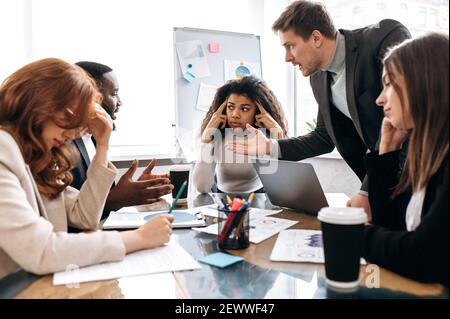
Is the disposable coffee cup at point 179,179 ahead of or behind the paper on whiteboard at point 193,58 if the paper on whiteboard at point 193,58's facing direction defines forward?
ahead

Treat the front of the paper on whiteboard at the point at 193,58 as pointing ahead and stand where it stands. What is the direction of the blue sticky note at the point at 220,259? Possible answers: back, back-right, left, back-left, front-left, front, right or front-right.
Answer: front

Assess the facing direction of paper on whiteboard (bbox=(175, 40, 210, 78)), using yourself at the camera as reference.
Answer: facing the viewer

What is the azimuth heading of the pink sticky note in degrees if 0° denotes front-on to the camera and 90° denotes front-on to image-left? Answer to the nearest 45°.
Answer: approximately 0°

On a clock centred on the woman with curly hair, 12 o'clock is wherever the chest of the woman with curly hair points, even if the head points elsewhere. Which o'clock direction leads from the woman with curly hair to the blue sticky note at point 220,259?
The blue sticky note is roughly at 12 o'clock from the woman with curly hair.

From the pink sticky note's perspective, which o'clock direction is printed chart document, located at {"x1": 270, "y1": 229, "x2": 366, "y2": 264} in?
The printed chart document is roughly at 12 o'clock from the pink sticky note.

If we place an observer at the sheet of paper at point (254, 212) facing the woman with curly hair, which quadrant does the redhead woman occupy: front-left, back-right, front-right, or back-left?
back-left

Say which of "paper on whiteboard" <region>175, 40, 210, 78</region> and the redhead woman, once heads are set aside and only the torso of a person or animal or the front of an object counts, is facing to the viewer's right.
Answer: the redhead woman

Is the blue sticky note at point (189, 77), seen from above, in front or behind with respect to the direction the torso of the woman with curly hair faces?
behind

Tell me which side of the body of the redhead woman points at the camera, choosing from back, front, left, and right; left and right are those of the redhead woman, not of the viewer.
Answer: right

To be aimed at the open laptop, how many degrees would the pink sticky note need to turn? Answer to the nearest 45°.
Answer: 0° — it already faces it

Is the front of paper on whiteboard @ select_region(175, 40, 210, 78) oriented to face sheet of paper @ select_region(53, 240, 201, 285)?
yes
